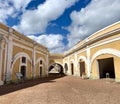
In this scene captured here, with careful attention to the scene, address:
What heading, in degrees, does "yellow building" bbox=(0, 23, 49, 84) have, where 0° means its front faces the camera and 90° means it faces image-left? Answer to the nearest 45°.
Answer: approximately 315°
